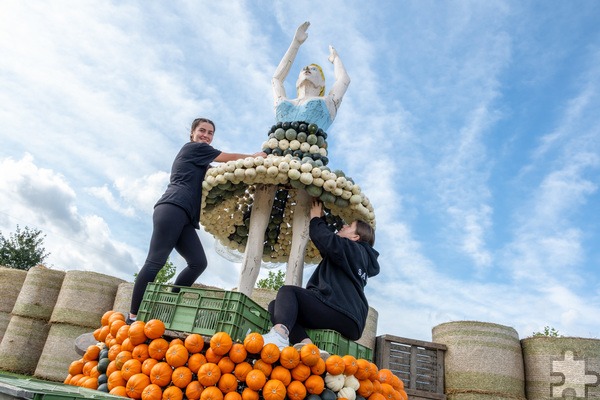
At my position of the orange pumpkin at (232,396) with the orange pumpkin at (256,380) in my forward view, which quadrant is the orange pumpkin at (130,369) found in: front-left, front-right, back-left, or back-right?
back-left

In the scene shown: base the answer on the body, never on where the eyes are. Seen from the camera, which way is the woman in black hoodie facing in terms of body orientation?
to the viewer's left

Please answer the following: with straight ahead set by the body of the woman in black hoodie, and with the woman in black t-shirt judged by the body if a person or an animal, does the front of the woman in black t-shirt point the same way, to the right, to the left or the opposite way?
the opposite way

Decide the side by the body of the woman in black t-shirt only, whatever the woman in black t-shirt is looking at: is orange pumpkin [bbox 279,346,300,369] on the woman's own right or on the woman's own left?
on the woman's own right

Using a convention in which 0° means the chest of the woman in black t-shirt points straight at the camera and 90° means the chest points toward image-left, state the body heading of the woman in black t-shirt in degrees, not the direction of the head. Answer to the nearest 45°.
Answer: approximately 270°

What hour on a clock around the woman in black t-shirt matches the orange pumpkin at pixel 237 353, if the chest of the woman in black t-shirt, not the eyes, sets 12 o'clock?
The orange pumpkin is roughly at 2 o'clock from the woman in black t-shirt.

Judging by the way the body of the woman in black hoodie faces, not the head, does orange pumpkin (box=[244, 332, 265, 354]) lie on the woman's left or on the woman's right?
on the woman's left

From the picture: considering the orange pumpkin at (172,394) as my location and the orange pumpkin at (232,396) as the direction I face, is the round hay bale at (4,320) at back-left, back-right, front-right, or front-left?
back-left
